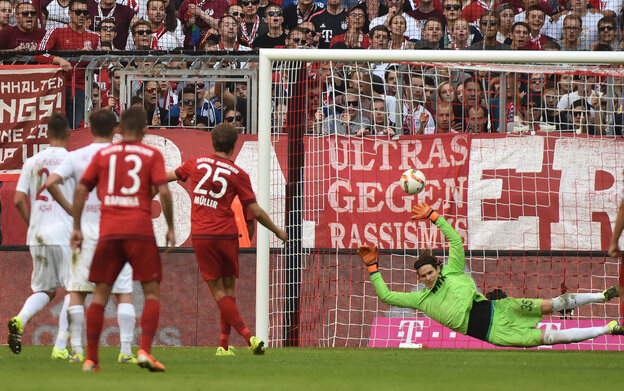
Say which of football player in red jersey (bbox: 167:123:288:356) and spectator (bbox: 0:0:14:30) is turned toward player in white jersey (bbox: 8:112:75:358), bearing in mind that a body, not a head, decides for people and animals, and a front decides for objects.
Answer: the spectator

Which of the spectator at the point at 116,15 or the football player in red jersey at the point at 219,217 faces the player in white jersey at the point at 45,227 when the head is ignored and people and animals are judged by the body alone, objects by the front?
the spectator

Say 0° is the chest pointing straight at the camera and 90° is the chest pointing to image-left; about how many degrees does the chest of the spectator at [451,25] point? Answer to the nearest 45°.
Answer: approximately 0°

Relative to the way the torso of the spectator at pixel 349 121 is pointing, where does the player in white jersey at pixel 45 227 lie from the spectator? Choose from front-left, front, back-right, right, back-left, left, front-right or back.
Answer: front-right

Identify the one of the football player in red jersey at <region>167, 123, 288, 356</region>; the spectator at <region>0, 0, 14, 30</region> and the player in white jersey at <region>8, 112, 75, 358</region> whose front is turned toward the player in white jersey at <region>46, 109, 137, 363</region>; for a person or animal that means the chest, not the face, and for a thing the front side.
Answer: the spectator

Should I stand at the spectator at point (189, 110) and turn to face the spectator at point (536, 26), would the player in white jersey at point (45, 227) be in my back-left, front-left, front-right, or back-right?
back-right

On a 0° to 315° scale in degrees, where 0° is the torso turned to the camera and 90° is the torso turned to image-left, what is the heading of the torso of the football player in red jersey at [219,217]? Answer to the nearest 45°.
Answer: approximately 180°

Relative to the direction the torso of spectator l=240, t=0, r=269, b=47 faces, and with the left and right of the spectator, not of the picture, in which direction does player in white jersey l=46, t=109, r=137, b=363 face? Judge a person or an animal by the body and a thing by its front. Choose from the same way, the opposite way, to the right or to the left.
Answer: the opposite way

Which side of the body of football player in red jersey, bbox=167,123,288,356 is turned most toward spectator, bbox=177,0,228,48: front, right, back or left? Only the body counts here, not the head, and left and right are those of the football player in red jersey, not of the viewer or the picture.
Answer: front

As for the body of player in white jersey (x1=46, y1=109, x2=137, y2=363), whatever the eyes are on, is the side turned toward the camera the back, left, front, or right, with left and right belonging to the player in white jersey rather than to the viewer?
back

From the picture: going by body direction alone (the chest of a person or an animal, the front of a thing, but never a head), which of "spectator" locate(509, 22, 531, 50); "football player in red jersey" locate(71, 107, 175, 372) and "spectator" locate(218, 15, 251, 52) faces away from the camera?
the football player in red jersey
